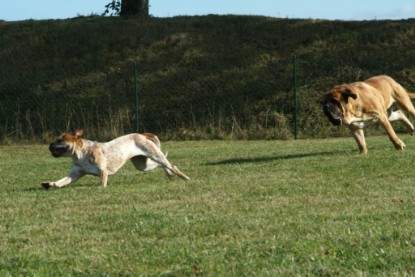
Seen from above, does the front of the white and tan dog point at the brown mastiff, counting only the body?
no

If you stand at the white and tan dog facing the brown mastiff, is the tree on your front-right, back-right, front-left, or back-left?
front-left

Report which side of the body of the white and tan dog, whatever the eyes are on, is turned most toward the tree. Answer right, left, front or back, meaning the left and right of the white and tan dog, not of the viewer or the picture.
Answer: right

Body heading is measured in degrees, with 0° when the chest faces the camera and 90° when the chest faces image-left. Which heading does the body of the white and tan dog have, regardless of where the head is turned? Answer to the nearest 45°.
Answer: approximately 90°

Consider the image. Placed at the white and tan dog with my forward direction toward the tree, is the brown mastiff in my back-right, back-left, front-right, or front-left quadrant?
front-right
